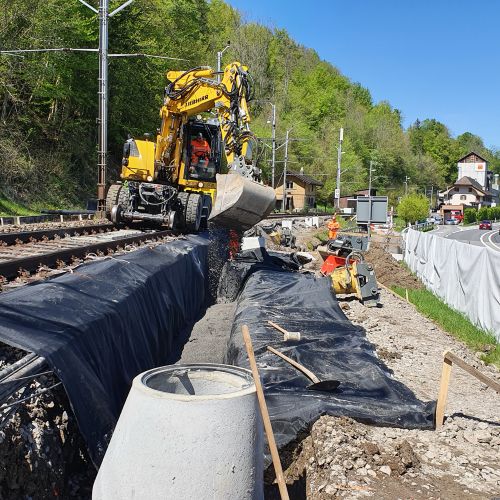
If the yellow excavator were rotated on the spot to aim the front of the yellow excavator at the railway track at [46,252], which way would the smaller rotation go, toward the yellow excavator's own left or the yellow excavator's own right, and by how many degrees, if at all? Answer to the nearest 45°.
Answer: approximately 45° to the yellow excavator's own right

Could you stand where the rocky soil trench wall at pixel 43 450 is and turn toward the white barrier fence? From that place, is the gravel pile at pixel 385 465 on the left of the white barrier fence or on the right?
right

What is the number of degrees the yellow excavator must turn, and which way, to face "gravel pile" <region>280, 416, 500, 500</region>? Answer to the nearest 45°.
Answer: approximately 45° to its right

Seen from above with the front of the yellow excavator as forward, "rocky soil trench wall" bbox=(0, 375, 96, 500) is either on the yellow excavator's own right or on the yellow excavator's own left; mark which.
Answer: on the yellow excavator's own right

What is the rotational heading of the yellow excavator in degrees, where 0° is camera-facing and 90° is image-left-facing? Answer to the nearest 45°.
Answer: approximately 315°

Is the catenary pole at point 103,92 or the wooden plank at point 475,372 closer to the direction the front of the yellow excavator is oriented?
the wooden plank

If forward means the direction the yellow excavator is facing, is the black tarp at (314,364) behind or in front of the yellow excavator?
in front

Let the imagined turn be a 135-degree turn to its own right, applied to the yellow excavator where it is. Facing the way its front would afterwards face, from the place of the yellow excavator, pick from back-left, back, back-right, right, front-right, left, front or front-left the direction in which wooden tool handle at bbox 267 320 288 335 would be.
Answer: left

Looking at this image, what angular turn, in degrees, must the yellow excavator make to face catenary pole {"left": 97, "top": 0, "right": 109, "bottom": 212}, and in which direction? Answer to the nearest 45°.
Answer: approximately 180°

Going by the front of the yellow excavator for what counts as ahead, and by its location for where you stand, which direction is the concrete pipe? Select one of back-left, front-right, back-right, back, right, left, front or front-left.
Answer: front-right
